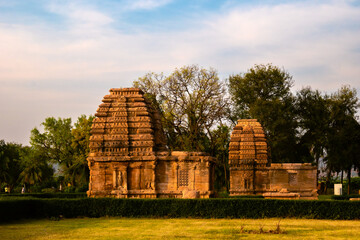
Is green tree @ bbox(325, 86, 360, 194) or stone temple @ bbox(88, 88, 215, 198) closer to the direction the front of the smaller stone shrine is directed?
the green tree

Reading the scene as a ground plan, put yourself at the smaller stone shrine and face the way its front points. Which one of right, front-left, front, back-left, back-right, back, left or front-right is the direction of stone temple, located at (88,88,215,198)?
back-right

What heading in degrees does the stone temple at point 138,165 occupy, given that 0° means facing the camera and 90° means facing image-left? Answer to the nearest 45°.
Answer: approximately 270°

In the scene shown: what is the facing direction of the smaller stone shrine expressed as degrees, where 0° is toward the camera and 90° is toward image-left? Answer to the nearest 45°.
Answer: approximately 270°

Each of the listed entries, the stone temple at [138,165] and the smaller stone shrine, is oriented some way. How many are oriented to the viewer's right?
2

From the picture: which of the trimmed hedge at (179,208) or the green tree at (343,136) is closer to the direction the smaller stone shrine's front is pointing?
the green tree

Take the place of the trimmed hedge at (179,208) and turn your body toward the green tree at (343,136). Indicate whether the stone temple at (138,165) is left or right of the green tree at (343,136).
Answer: left
